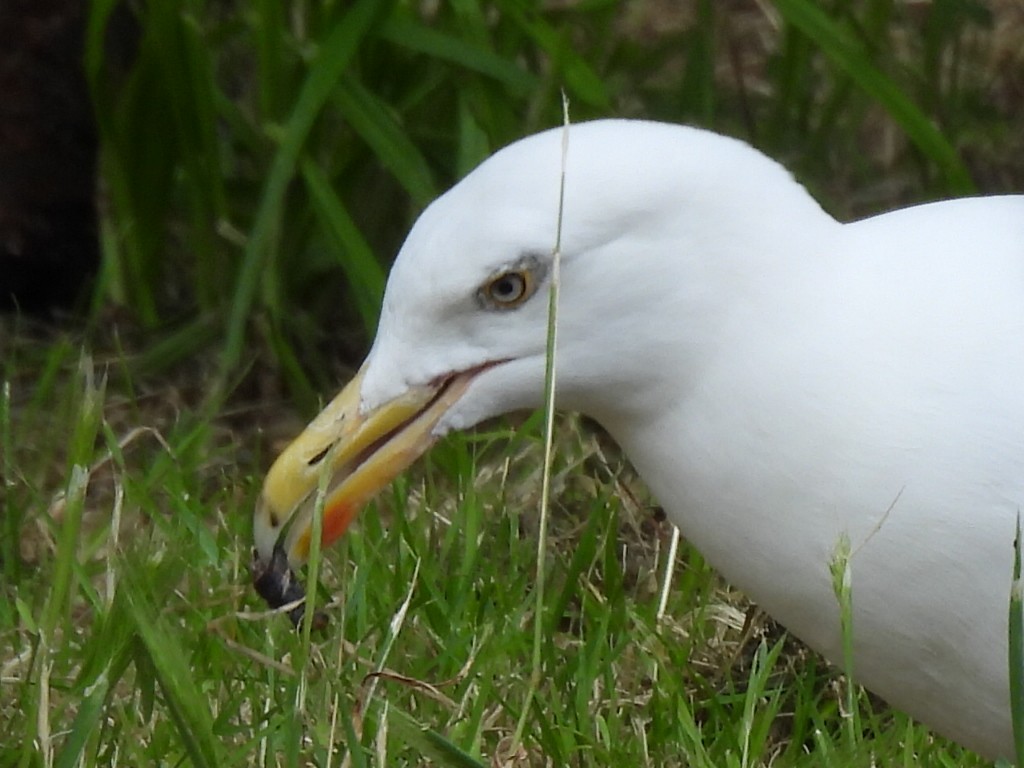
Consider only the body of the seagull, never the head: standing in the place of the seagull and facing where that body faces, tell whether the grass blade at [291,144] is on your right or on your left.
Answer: on your right

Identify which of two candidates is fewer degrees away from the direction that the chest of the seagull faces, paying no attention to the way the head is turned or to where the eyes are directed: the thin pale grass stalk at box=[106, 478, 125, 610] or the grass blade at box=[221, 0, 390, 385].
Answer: the thin pale grass stalk

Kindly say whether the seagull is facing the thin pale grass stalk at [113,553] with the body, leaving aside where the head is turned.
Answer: yes

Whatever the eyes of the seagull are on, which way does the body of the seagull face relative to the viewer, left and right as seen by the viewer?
facing to the left of the viewer

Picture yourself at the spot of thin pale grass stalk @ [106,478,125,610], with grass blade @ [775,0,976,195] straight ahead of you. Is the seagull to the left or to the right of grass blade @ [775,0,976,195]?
right

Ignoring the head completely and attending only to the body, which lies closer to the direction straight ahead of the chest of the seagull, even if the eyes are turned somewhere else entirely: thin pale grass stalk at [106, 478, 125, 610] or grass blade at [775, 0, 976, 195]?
the thin pale grass stalk
